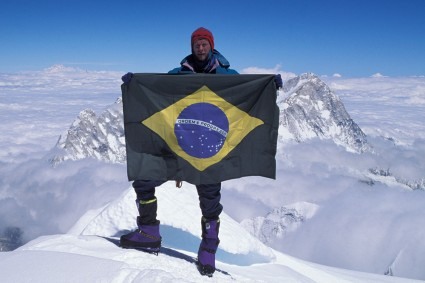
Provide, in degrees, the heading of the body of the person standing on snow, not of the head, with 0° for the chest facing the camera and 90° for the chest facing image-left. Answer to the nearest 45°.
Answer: approximately 0°
